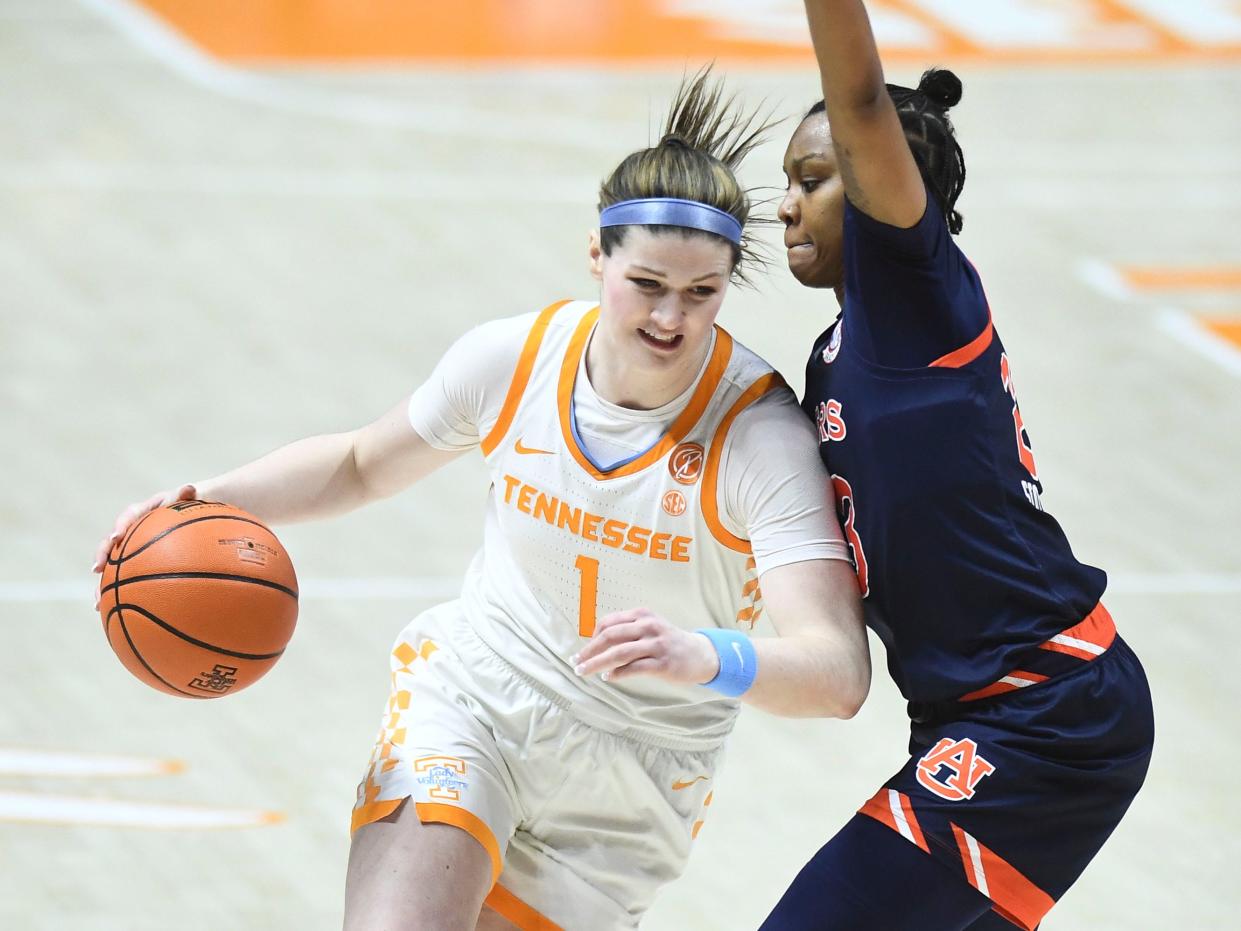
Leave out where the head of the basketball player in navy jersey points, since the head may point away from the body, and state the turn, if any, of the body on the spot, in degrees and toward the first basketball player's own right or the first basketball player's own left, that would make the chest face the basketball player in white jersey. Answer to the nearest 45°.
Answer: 0° — they already face them

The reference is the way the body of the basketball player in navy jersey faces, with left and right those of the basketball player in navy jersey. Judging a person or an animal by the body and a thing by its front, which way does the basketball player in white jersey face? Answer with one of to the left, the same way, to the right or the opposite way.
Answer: to the left

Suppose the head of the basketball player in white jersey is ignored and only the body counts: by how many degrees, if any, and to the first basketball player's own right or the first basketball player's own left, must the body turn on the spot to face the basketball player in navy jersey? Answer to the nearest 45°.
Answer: approximately 45° to the first basketball player's own left

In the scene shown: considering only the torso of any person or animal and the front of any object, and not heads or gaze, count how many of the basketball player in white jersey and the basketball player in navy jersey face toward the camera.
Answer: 1

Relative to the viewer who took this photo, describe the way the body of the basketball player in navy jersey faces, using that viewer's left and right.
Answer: facing to the left of the viewer

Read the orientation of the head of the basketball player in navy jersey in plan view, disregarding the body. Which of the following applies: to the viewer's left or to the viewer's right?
to the viewer's left
